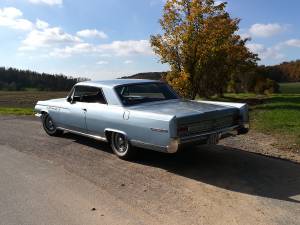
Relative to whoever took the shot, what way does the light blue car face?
facing away from the viewer and to the left of the viewer

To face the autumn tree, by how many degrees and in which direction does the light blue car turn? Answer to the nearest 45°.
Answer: approximately 45° to its right
